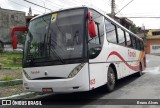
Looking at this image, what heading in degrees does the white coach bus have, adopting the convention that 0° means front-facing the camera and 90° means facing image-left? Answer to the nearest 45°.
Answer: approximately 45°

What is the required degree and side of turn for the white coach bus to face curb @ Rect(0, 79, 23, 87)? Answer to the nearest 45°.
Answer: approximately 90° to its right
